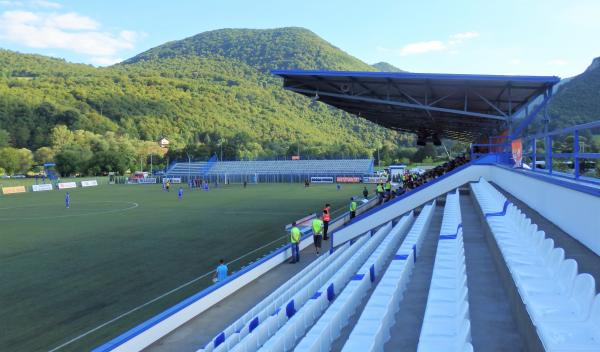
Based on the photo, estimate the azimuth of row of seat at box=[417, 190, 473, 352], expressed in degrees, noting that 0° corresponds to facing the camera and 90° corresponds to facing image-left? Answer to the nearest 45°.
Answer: approximately 90°

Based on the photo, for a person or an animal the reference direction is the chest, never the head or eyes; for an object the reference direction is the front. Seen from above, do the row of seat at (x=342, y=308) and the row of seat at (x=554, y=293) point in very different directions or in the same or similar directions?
same or similar directions

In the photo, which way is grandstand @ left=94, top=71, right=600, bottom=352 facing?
to the viewer's left

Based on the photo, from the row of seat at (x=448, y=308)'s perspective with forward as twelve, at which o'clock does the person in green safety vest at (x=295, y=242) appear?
The person in green safety vest is roughly at 2 o'clock from the row of seat.

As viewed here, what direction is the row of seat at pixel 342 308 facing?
to the viewer's left

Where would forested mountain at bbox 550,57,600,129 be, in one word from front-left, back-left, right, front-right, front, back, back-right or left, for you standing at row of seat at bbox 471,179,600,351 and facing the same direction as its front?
right

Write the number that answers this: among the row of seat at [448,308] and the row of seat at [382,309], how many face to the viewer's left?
2

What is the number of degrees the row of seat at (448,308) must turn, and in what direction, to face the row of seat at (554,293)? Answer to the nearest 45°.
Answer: approximately 135° to its left

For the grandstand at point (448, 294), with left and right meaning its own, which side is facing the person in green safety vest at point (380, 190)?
right

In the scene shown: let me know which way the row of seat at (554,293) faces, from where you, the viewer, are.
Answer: facing to the left of the viewer

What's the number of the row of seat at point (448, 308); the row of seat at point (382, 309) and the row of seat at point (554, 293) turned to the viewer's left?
3

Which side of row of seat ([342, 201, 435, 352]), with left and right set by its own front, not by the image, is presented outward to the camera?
left
